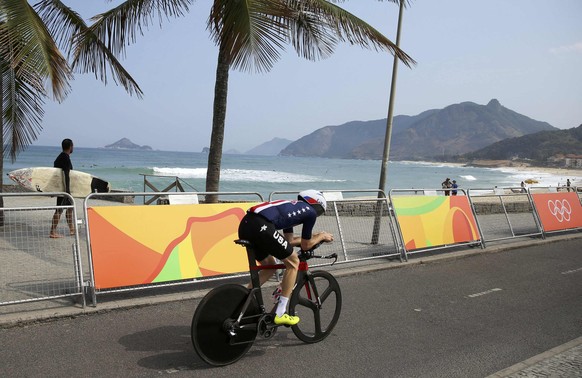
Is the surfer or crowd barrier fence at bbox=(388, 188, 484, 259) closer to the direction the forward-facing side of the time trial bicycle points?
the crowd barrier fence

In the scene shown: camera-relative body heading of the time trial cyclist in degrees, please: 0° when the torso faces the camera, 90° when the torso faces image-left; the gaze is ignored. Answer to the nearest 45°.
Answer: approximately 225°

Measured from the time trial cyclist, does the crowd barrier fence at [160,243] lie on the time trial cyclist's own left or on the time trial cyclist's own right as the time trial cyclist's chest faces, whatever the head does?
on the time trial cyclist's own left

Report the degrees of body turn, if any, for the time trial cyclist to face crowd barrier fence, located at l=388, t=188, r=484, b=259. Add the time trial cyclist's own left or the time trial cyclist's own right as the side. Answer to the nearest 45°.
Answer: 0° — they already face it
